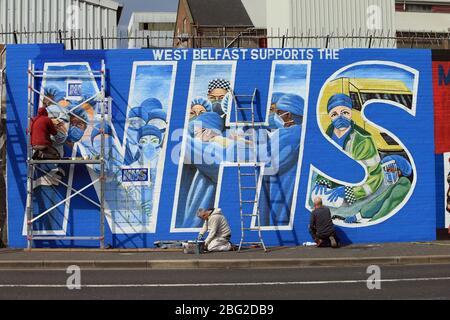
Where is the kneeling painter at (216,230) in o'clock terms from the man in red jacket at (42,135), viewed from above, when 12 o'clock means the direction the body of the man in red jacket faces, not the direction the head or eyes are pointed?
The kneeling painter is roughly at 2 o'clock from the man in red jacket.

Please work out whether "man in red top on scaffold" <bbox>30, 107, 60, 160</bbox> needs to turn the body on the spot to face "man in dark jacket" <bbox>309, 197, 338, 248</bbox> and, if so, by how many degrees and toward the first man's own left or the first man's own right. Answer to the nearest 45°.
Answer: approximately 45° to the first man's own right

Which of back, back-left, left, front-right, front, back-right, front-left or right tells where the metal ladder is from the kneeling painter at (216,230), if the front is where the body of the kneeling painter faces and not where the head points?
back-right

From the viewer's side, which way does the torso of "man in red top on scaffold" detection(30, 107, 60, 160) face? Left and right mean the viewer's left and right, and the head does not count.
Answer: facing away from the viewer and to the right of the viewer
